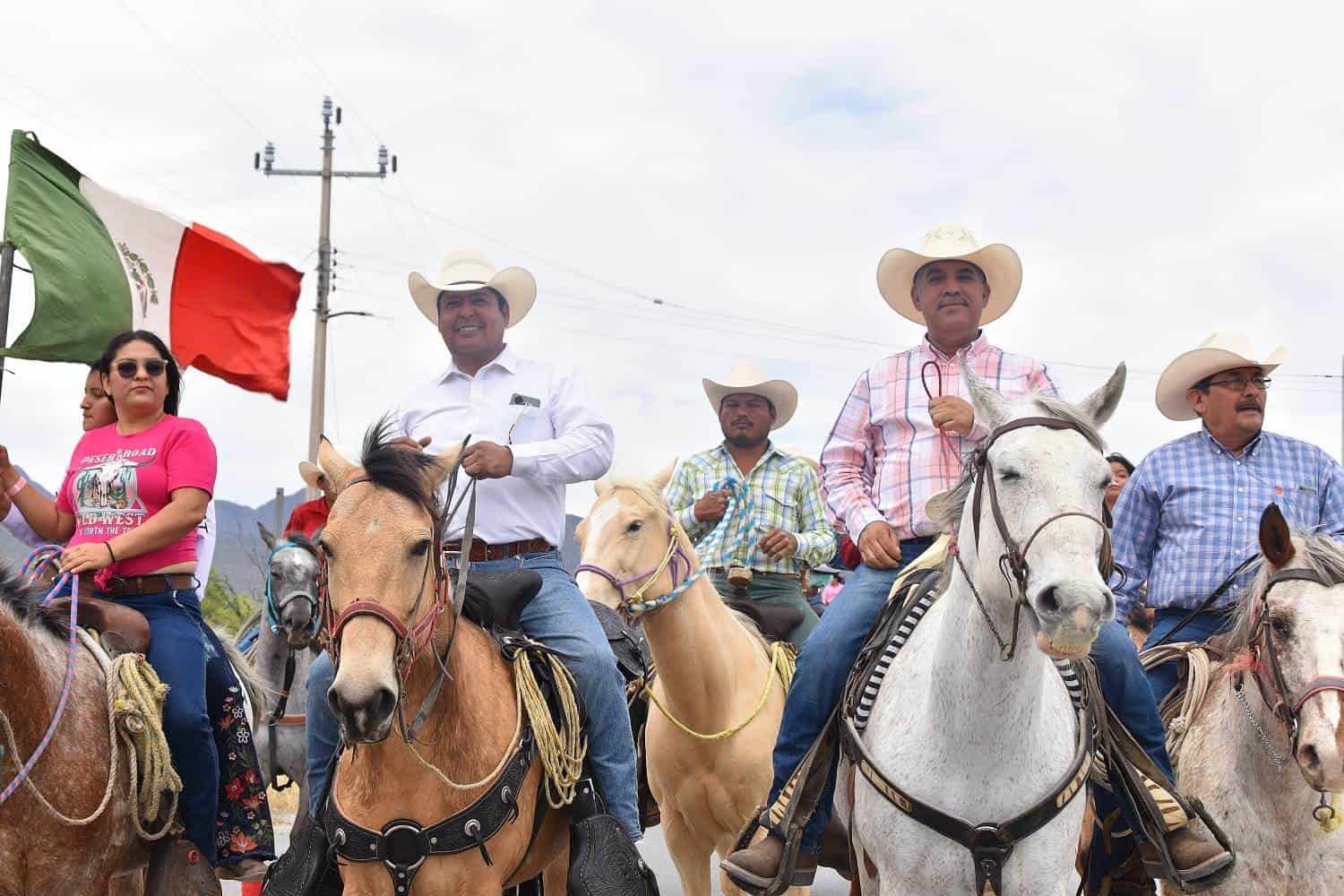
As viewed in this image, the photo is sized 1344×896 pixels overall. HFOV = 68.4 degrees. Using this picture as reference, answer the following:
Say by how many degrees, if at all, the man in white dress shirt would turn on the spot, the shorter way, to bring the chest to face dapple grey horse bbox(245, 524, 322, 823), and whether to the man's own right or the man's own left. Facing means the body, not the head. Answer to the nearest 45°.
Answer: approximately 90° to the man's own right

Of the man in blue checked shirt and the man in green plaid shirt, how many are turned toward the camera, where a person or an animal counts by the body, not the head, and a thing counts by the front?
2

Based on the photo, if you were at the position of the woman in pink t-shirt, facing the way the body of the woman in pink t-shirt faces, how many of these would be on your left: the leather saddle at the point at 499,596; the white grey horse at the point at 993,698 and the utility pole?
2

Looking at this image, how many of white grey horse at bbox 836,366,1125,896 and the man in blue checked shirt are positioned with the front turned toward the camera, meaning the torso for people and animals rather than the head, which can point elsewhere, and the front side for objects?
2

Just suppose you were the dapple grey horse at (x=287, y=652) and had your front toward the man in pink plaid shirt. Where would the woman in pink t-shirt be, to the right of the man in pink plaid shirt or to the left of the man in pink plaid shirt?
right

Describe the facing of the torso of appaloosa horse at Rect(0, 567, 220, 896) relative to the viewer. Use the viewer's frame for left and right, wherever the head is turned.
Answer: facing the viewer and to the left of the viewer

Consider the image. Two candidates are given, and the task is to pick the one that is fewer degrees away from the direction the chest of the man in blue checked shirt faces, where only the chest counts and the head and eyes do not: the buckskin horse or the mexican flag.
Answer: the buckskin horse

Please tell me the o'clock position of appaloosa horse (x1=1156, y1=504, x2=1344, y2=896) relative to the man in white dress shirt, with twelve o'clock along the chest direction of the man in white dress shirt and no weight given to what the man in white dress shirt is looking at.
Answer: The appaloosa horse is roughly at 8 o'clock from the man in white dress shirt.
